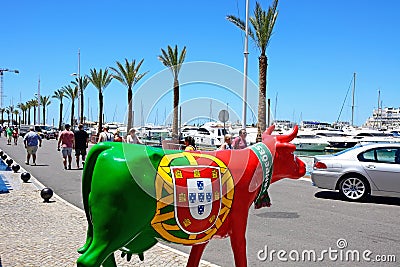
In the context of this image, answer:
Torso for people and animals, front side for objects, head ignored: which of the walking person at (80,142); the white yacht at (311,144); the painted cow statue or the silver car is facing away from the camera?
the walking person

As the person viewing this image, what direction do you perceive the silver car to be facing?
facing to the right of the viewer

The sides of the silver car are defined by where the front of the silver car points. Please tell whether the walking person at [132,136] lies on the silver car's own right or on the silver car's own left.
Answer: on the silver car's own left

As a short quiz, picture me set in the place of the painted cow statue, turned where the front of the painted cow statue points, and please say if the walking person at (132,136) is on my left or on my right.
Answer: on my left

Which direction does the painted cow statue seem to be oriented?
to the viewer's right

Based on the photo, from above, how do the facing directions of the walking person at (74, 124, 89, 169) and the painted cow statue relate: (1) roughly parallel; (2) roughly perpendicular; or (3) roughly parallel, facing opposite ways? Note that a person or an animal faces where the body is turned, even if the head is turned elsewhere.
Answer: roughly perpendicular
